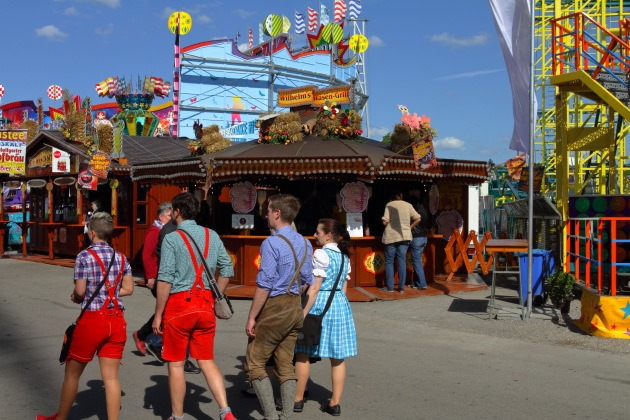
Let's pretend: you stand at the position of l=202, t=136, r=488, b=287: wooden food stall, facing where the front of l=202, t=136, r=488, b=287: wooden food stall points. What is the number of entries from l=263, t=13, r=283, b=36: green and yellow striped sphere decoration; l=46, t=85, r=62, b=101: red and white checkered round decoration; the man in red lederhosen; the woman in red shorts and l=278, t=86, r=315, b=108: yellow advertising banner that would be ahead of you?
2

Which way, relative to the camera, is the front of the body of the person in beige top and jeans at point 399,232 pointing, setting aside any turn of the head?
away from the camera

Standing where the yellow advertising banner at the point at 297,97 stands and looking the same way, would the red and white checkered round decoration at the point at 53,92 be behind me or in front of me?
behind

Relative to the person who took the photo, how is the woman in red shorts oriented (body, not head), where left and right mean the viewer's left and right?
facing away from the viewer and to the left of the viewer

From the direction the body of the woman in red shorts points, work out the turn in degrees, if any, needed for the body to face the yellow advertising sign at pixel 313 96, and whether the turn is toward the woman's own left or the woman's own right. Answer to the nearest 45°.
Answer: approximately 90° to the woman's own right

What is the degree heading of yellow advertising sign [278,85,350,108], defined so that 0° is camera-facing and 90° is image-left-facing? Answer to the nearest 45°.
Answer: approximately 0°

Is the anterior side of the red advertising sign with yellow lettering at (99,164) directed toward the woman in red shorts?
yes
